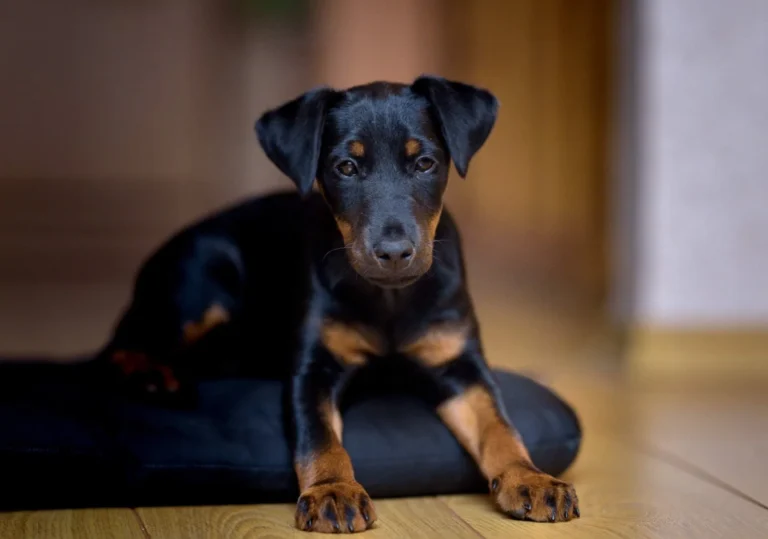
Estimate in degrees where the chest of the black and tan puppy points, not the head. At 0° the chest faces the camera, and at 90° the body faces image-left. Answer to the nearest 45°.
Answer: approximately 315°
